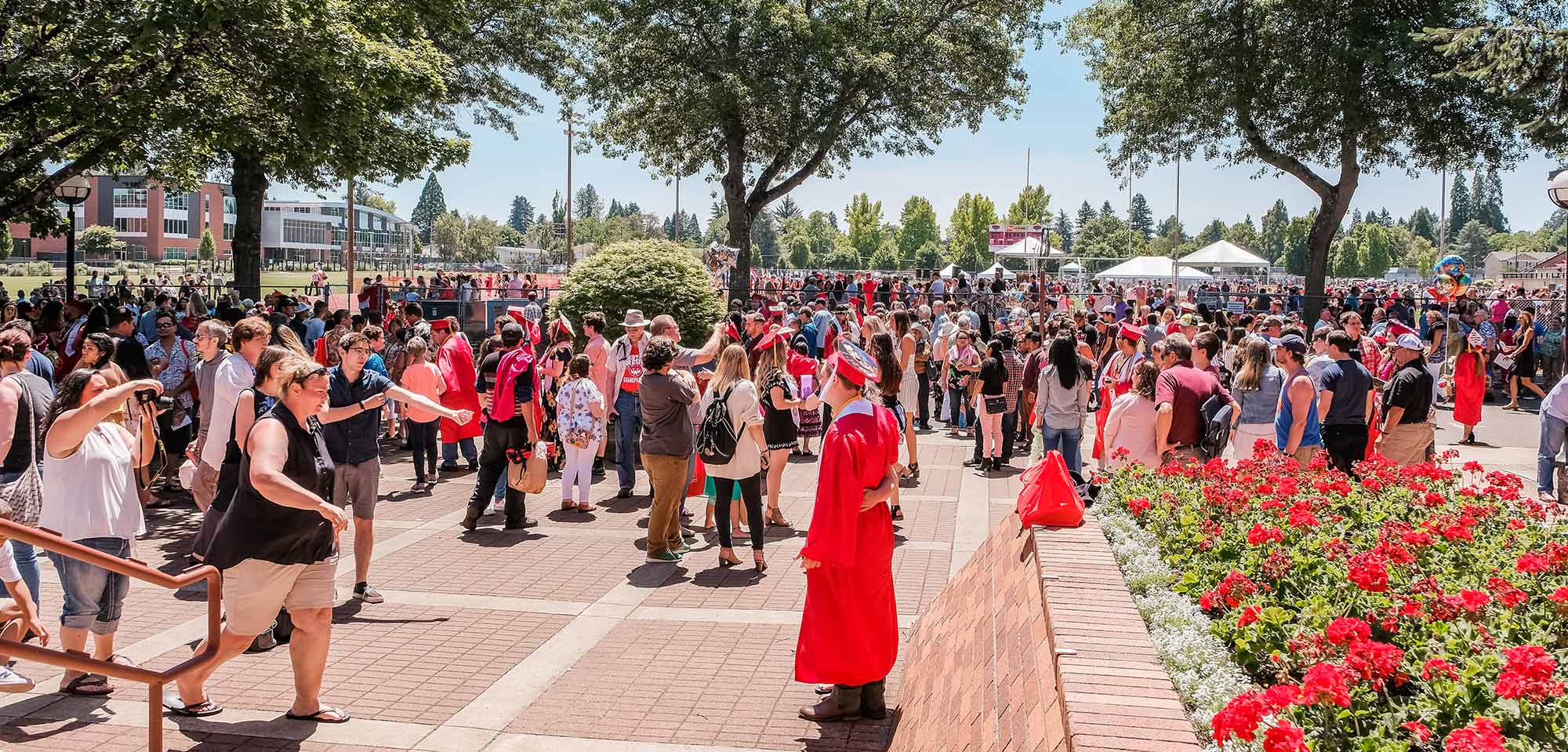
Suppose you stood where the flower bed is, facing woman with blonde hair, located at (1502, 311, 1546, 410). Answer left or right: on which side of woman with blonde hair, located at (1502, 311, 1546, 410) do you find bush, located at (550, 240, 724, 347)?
left

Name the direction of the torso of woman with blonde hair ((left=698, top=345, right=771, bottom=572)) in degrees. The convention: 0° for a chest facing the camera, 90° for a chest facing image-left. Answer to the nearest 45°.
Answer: approximately 225°

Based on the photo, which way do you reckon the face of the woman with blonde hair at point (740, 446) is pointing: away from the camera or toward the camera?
away from the camera

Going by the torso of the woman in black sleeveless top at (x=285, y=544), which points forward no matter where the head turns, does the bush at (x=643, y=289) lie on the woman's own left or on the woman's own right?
on the woman's own left

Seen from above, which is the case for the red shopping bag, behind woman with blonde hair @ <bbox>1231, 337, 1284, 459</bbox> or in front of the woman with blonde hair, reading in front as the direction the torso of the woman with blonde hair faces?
behind

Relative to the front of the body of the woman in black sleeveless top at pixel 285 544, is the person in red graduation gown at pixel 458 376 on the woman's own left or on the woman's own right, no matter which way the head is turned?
on the woman's own left

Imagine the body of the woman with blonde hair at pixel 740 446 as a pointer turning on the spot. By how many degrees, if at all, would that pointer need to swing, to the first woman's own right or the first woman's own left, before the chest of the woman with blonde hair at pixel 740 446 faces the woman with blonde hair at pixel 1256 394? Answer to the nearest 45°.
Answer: approximately 45° to the first woman's own right

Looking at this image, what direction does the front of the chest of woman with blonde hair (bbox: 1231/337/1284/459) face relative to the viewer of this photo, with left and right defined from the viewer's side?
facing away from the viewer

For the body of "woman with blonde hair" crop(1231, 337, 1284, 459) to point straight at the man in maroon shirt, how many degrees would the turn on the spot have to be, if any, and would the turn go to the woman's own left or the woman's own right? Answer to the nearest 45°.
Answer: approximately 135° to the woman's own left
